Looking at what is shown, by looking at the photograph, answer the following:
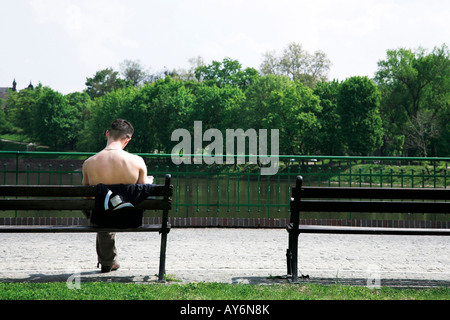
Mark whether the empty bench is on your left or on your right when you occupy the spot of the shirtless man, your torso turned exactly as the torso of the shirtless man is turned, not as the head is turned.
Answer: on your right

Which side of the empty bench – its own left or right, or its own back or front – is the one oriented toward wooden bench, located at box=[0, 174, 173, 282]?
left

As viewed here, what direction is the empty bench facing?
away from the camera

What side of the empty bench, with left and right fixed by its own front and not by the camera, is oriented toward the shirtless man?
left

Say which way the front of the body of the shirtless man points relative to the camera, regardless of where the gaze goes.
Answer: away from the camera

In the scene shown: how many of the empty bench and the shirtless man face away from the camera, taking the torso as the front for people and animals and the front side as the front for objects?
2
